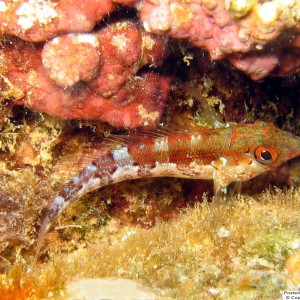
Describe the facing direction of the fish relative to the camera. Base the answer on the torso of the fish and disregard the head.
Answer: to the viewer's right

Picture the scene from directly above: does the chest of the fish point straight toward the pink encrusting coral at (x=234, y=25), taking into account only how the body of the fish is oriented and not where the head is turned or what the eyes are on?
no

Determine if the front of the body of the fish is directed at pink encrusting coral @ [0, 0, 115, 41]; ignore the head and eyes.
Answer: no
